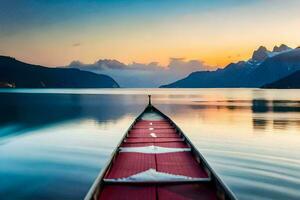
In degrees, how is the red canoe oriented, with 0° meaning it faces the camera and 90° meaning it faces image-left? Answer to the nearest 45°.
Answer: approximately 180°
